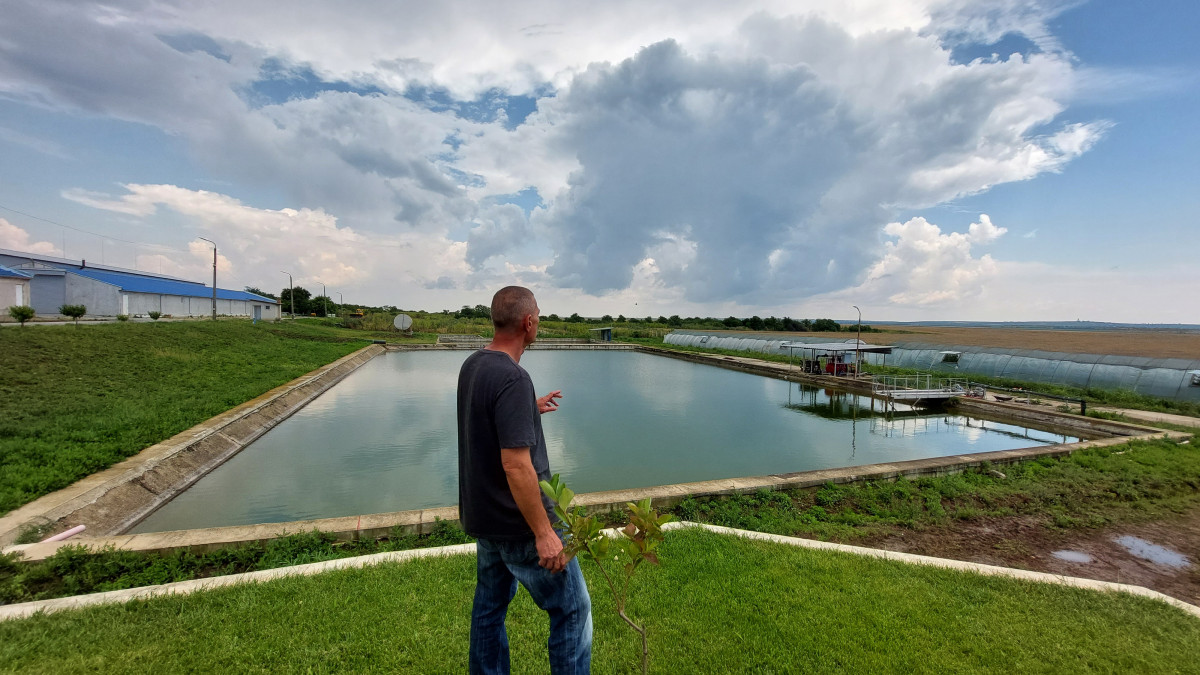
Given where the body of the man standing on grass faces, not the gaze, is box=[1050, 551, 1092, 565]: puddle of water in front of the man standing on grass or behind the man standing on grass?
in front

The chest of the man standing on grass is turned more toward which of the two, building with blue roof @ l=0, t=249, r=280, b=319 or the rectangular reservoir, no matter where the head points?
the rectangular reservoir

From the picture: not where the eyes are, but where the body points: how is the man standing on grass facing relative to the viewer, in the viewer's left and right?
facing away from the viewer and to the right of the viewer

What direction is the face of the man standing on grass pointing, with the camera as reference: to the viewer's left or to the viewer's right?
to the viewer's right

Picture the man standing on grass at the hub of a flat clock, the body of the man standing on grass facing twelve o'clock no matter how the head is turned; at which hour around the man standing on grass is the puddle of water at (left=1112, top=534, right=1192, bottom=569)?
The puddle of water is roughly at 1 o'clock from the man standing on grass.

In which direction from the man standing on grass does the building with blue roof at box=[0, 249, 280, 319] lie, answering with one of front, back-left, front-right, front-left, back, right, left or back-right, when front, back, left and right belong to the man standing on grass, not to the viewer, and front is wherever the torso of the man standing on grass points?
left
